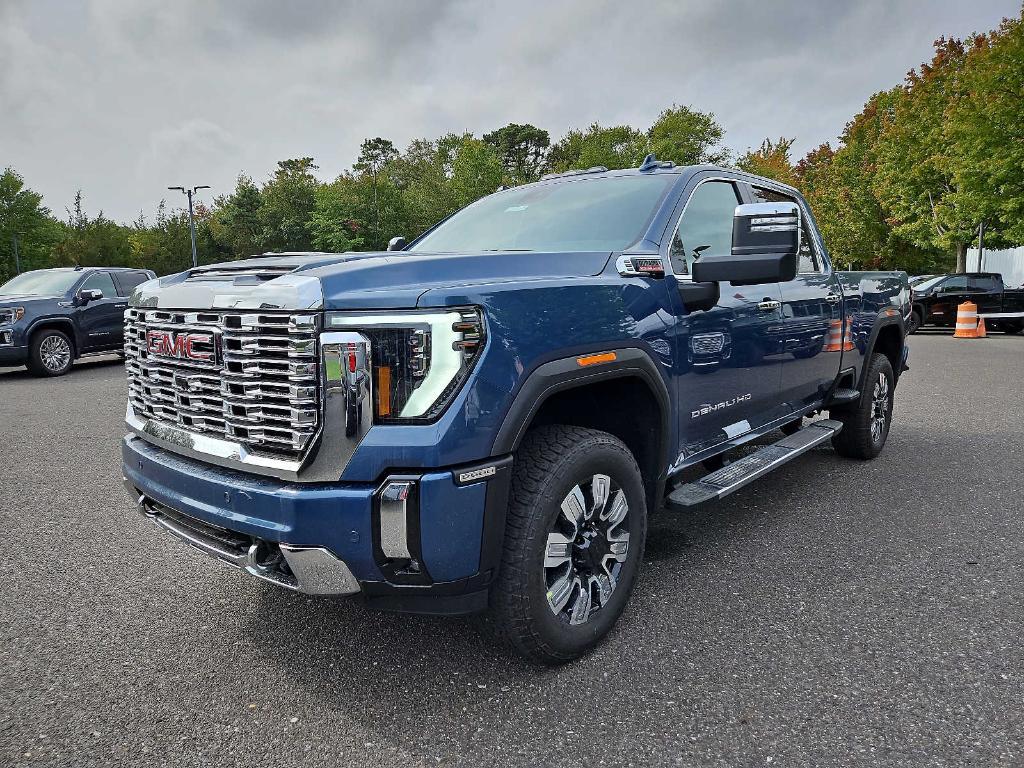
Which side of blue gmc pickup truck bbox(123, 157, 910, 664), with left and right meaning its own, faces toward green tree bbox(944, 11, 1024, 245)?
back

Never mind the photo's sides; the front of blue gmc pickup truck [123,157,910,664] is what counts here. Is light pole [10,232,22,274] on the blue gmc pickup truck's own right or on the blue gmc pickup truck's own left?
on the blue gmc pickup truck's own right

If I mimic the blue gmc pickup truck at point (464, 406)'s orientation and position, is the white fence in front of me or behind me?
behind

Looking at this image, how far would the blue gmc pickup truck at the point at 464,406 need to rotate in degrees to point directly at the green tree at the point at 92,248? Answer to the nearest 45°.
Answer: approximately 90° to its right

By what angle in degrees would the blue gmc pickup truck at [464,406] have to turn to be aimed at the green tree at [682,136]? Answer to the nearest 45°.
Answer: approximately 135° to its right

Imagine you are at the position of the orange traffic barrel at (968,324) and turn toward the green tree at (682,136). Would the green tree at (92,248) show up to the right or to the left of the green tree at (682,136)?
left

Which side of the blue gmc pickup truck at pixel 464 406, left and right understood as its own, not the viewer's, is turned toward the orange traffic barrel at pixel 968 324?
back

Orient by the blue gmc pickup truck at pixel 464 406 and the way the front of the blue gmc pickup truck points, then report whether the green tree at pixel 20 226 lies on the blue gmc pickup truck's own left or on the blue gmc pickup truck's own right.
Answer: on the blue gmc pickup truck's own right

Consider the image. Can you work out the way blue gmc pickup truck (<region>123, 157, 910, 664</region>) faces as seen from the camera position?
facing the viewer and to the left of the viewer
